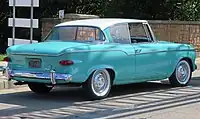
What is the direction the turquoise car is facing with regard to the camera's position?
facing away from the viewer and to the right of the viewer
